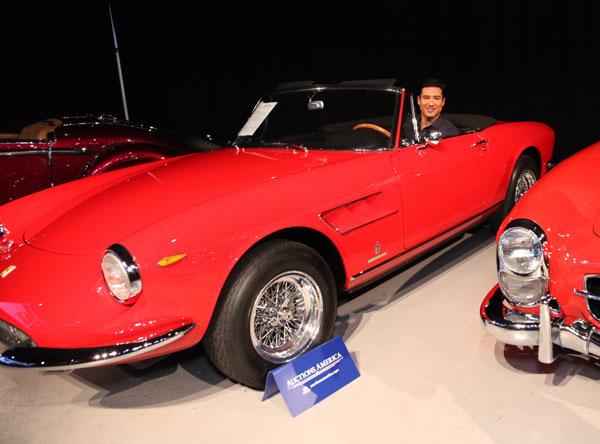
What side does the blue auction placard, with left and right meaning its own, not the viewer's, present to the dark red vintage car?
back

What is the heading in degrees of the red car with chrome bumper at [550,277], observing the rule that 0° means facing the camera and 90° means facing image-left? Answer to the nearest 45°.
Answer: approximately 45°

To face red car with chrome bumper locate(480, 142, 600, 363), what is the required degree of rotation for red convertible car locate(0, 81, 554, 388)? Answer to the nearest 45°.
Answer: approximately 90° to its left

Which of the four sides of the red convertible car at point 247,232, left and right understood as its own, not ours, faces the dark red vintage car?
right

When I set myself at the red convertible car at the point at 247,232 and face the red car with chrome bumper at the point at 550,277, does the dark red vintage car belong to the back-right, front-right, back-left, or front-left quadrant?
back-left

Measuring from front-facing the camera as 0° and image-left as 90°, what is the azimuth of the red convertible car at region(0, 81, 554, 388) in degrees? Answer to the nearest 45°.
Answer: approximately 45°
